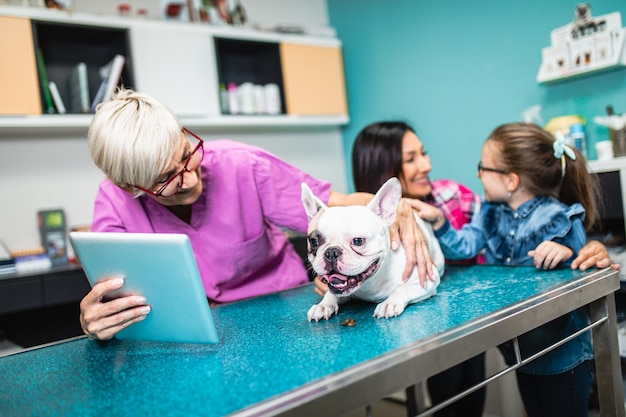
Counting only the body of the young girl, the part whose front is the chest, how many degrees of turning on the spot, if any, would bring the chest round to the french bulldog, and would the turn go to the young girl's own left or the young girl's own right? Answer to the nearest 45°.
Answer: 0° — they already face it

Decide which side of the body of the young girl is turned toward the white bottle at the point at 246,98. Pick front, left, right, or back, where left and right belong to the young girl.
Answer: right

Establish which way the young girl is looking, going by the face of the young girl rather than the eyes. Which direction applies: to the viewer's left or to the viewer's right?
to the viewer's left

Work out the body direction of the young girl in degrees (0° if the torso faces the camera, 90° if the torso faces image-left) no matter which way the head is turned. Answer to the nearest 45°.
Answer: approximately 45°

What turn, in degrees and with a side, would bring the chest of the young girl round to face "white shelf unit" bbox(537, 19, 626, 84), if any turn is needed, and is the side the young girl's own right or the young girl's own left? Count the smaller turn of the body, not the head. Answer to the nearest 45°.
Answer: approximately 135° to the young girl's own right

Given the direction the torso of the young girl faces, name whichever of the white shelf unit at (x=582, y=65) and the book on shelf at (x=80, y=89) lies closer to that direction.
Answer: the book on shelf

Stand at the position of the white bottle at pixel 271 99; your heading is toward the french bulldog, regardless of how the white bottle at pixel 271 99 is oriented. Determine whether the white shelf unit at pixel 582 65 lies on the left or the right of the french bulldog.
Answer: left

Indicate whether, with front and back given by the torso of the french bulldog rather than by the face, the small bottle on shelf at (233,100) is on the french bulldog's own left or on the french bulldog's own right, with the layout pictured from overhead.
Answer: on the french bulldog's own right

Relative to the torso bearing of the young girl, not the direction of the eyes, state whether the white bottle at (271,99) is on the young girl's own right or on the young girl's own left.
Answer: on the young girl's own right

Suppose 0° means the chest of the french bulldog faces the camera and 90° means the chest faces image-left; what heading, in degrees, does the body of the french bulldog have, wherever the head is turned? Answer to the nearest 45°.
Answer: approximately 45°

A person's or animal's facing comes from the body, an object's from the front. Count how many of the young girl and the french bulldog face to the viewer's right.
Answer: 0
